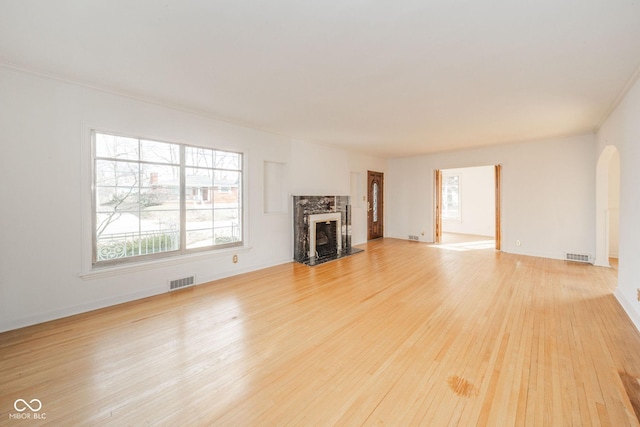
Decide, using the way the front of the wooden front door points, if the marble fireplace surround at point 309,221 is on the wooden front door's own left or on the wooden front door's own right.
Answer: on the wooden front door's own right

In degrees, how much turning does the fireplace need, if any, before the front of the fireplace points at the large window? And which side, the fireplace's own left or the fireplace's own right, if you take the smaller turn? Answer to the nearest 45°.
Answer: approximately 90° to the fireplace's own right

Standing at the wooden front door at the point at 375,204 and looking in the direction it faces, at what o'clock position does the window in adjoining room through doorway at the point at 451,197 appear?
The window in adjoining room through doorway is roughly at 9 o'clock from the wooden front door.

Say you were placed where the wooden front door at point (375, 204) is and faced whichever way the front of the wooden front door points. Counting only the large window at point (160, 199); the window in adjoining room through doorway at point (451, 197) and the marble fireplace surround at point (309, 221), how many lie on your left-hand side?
1

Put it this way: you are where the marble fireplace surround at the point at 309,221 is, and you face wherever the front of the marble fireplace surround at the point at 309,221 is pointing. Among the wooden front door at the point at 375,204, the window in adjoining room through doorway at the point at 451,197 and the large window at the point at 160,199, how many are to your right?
1

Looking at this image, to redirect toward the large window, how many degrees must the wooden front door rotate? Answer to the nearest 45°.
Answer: approximately 90° to its right

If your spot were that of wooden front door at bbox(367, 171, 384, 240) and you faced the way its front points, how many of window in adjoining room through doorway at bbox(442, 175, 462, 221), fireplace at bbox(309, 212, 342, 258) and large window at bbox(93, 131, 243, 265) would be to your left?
1

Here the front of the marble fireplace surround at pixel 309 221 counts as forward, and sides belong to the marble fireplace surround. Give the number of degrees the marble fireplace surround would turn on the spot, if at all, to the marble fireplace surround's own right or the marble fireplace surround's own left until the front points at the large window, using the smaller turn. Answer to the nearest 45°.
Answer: approximately 90° to the marble fireplace surround's own right

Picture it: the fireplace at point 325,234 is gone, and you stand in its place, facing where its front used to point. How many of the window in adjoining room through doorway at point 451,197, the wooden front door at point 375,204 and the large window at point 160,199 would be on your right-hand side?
1

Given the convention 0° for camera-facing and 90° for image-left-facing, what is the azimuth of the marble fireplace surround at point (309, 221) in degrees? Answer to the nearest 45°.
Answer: approximately 315°

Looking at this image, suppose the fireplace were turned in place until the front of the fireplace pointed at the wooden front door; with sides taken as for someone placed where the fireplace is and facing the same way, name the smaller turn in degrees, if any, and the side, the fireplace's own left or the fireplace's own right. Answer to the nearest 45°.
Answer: approximately 90° to the fireplace's own left
